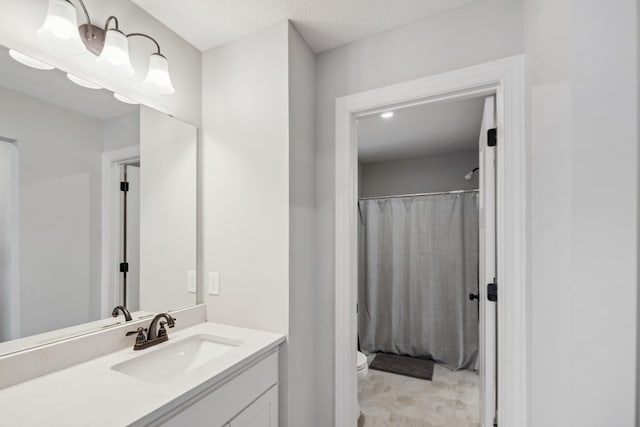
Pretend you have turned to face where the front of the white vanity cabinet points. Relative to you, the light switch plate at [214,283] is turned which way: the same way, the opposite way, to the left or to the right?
to the right

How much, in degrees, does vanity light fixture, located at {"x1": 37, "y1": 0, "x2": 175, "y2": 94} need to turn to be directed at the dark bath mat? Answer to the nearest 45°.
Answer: approximately 45° to its left

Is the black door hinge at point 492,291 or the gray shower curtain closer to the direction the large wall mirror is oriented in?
the black door hinge

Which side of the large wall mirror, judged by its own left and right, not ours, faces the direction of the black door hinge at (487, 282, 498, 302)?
front

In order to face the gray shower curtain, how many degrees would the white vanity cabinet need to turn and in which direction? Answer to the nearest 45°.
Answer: approximately 45° to its left

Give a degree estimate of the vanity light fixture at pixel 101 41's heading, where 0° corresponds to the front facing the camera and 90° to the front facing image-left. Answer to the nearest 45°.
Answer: approximately 315°

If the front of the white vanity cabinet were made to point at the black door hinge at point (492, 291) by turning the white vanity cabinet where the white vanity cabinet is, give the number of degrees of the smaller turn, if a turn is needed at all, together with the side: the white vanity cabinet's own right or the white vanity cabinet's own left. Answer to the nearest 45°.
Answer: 0° — it already faces it

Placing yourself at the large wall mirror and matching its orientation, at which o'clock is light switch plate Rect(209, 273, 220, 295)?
The light switch plate is roughly at 10 o'clock from the large wall mirror.

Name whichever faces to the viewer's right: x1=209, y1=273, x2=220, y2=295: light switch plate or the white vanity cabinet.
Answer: the white vanity cabinet

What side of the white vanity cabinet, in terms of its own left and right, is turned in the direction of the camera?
right

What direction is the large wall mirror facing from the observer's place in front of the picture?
facing the viewer and to the right of the viewer
